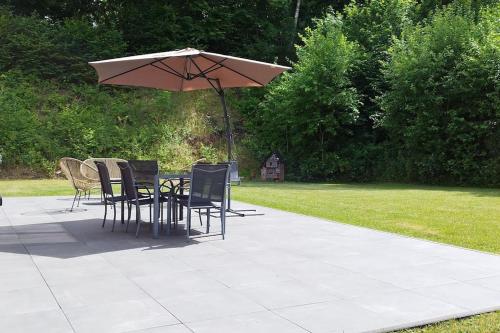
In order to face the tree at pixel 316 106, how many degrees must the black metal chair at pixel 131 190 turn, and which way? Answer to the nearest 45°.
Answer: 0° — it already faces it

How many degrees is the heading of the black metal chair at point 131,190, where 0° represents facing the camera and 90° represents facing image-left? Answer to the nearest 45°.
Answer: approximately 225°

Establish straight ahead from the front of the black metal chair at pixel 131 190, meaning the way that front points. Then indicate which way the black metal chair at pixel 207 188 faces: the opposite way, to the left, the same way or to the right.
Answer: to the left

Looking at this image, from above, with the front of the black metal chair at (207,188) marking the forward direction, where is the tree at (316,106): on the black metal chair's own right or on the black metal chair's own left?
on the black metal chair's own right

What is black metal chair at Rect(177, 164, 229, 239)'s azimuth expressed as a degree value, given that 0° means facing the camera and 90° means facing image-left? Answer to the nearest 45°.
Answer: approximately 135°

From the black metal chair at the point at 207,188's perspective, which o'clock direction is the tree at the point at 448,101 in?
The tree is roughly at 3 o'clock from the black metal chair.

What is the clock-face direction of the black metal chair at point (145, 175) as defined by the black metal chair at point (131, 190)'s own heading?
the black metal chair at point (145, 175) is roughly at 11 o'clock from the black metal chair at point (131, 190).

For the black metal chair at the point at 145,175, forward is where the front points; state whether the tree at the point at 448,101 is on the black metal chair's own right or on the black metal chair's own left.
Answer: on the black metal chair's own left

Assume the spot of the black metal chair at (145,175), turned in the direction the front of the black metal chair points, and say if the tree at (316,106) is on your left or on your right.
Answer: on your left
